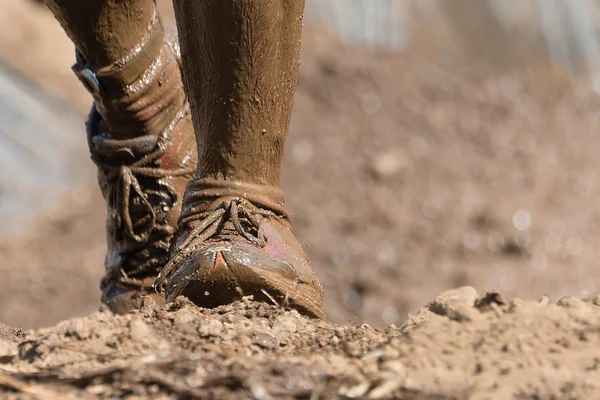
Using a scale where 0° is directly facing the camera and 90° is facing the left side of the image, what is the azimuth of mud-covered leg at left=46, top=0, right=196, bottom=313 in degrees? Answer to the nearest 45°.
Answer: approximately 0°

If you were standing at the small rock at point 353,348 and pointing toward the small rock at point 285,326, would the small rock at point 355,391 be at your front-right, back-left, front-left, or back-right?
back-left

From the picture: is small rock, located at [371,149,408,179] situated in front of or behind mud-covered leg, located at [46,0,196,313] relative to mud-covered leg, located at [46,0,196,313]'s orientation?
behind
